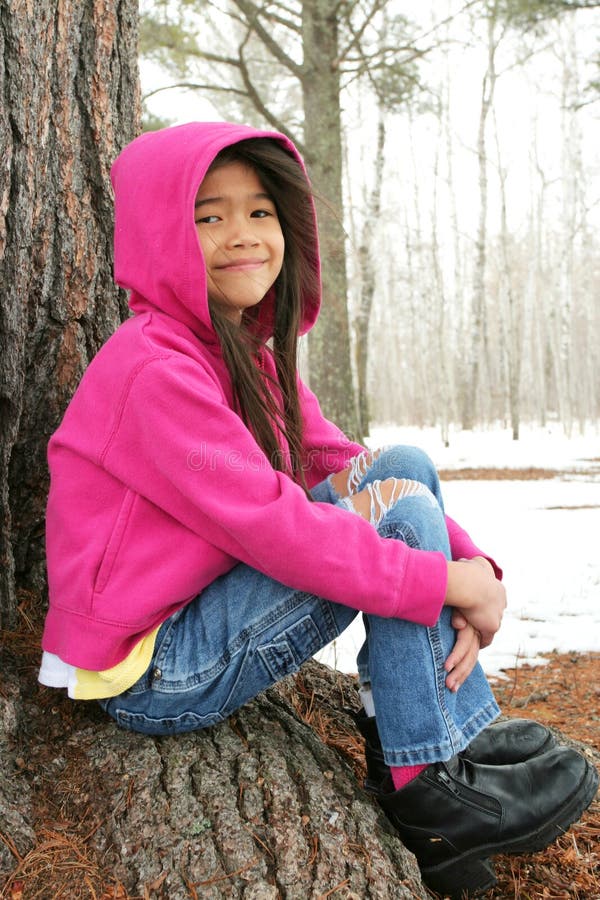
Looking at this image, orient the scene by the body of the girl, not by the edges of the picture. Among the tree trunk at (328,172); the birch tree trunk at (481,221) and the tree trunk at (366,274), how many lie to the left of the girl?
3

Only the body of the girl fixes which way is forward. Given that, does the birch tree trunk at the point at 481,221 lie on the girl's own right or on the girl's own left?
on the girl's own left

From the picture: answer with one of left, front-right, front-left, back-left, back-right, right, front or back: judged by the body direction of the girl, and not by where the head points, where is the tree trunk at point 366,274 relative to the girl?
left

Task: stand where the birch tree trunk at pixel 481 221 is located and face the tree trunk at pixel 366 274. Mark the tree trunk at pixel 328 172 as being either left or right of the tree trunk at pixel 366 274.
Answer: left

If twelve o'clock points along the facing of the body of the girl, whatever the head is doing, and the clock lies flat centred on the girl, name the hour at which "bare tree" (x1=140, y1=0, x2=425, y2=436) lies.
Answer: The bare tree is roughly at 9 o'clock from the girl.

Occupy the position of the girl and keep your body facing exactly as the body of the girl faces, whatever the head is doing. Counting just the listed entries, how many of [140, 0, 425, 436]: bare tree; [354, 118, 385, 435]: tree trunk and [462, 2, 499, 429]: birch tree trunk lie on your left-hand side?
3

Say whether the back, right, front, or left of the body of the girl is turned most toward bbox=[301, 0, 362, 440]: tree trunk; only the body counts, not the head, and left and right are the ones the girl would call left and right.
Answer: left

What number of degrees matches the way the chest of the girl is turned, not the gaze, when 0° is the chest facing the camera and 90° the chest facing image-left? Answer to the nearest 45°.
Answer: approximately 270°
